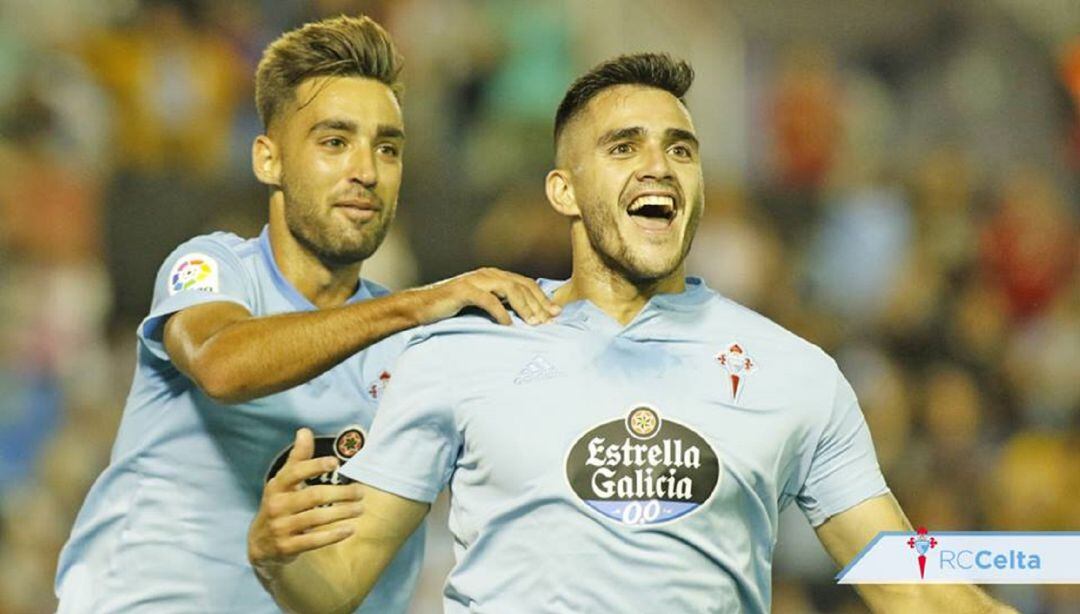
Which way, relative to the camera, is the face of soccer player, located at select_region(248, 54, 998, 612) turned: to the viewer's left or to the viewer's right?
to the viewer's right

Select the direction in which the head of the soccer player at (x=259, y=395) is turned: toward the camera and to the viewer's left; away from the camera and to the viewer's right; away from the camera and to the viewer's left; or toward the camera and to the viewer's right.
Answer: toward the camera and to the viewer's right

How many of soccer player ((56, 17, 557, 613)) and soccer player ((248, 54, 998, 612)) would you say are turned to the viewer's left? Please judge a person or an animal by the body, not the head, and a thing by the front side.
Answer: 0

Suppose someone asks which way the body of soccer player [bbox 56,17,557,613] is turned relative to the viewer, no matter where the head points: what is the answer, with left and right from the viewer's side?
facing the viewer and to the right of the viewer

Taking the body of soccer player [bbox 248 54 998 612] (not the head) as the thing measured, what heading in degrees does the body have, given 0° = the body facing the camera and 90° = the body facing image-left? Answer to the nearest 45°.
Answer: approximately 0°

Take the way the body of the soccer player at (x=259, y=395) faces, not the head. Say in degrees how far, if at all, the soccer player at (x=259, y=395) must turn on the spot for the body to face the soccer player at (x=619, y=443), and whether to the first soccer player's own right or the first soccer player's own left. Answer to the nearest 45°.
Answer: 0° — they already face them
